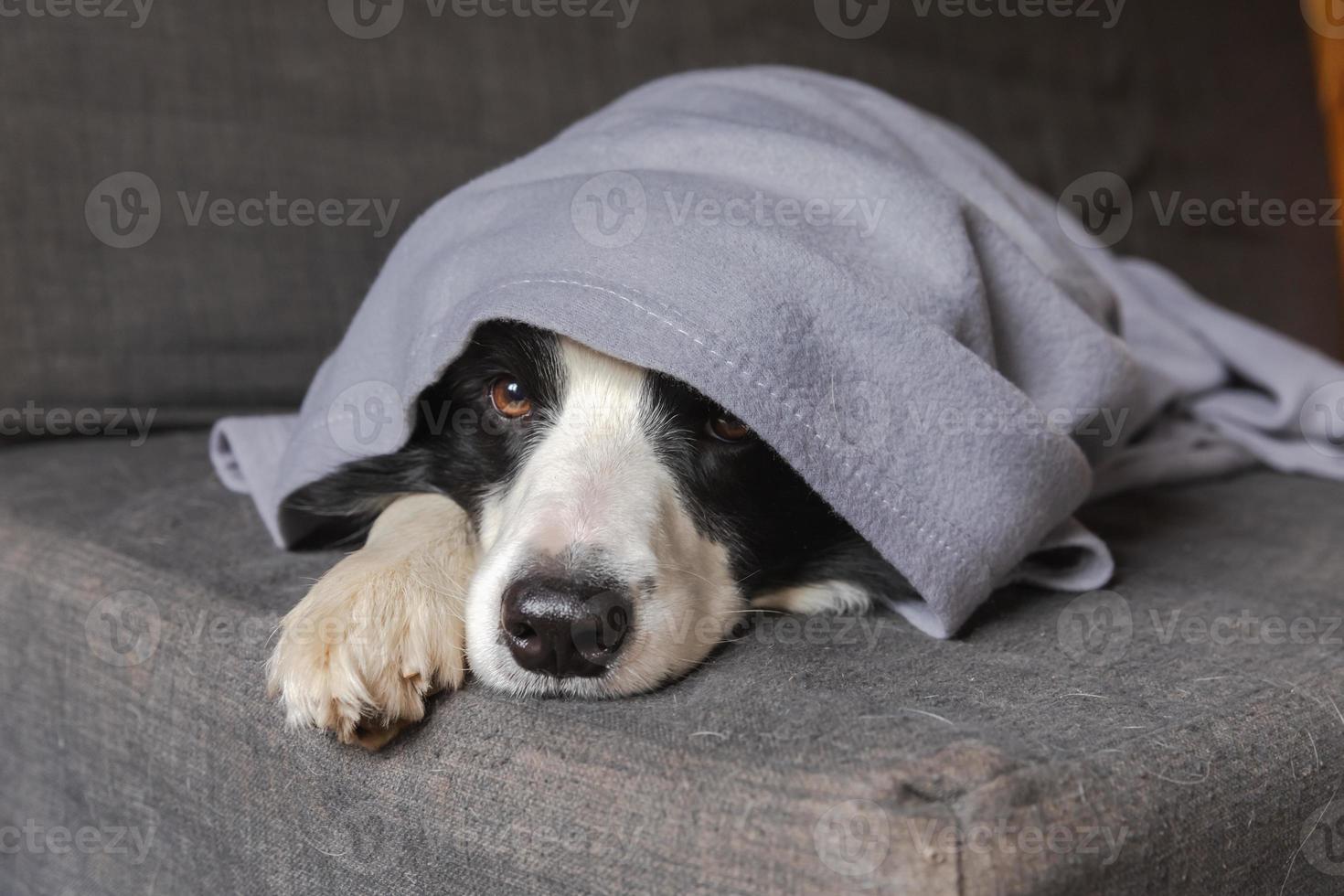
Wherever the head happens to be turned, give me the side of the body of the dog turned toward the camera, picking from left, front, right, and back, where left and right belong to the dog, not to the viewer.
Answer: front
